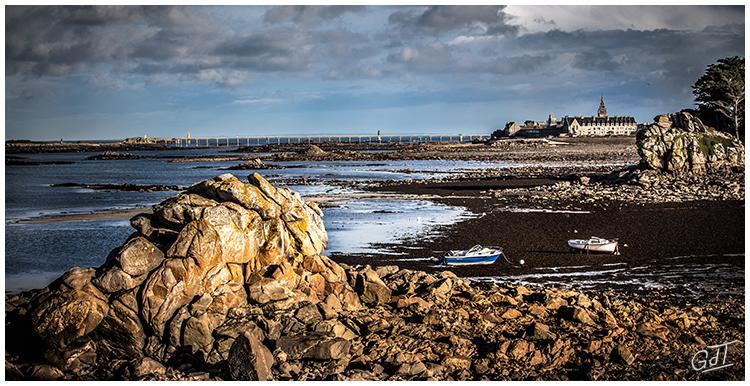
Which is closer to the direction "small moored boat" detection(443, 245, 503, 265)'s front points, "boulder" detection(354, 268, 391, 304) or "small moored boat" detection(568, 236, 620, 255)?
the small moored boat

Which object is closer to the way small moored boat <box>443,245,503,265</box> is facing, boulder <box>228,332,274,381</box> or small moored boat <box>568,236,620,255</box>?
the small moored boat

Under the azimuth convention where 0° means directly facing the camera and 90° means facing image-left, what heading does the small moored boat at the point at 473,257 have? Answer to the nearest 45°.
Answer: approximately 270°

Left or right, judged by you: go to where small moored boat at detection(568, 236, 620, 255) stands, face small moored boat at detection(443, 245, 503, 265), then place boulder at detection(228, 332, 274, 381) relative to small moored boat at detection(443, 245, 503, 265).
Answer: left

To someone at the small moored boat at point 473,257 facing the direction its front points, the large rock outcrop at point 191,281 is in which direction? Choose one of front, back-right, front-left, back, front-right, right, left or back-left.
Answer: back-right

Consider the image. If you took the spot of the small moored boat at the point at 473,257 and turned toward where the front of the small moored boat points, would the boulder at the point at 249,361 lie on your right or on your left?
on your right
